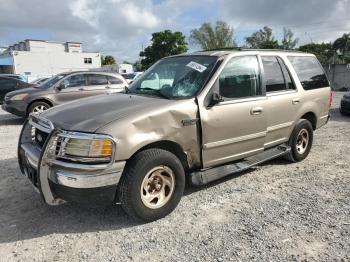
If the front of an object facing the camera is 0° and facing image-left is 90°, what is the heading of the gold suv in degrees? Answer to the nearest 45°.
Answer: approximately 45°

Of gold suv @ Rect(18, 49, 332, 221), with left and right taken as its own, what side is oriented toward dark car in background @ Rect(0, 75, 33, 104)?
right
